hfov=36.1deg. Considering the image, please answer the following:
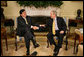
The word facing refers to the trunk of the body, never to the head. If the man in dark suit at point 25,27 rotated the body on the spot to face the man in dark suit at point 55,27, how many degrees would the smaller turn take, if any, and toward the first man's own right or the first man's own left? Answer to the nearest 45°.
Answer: approximately 45° to the first man's own left

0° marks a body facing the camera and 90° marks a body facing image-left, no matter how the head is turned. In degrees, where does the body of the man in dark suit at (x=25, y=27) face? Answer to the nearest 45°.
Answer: approximately 315°
